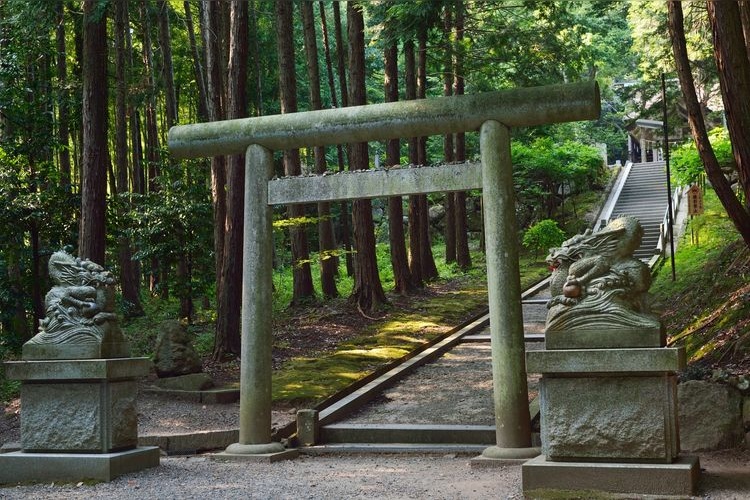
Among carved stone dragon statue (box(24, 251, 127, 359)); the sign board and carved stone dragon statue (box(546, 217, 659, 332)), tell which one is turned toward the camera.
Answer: the sign board

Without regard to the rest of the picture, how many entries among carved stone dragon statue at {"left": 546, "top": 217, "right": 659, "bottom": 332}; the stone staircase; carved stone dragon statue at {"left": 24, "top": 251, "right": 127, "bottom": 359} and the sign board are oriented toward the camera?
2

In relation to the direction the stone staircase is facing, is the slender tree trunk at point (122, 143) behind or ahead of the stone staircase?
ahead

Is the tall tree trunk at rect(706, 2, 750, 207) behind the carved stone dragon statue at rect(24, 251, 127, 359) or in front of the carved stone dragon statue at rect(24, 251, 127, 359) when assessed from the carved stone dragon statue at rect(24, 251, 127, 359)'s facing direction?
in front

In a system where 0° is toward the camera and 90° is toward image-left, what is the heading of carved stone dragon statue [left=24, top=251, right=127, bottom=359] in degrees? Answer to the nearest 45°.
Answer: approximately 270°

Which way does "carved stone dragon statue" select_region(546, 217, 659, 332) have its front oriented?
to the viewer's left

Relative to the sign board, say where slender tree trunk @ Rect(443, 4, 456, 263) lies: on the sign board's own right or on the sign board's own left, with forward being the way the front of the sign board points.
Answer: on the sign board's own right

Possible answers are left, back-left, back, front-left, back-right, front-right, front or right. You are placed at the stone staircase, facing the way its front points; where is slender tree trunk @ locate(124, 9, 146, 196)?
front-right
